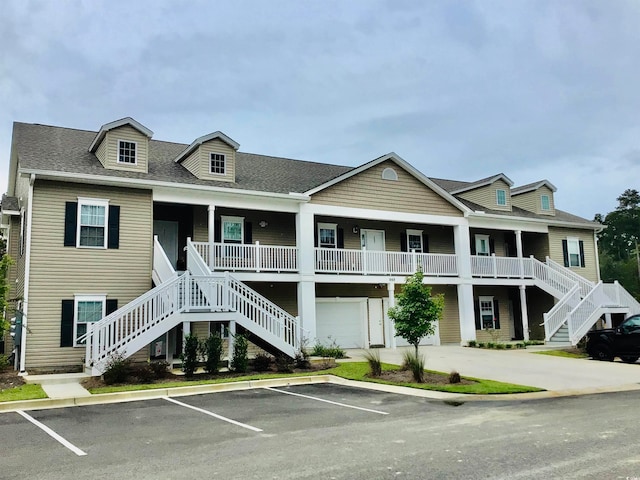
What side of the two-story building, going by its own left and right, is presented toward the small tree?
front

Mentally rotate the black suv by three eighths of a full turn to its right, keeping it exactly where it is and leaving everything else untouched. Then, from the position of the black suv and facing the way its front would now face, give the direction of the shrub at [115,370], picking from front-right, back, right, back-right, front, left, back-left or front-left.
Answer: back

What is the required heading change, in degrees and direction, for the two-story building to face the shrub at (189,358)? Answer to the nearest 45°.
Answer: approximately 45° to its right

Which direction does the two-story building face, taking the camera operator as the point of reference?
facing the viewer and to the right of the viewer

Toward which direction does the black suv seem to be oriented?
to the viewer's left

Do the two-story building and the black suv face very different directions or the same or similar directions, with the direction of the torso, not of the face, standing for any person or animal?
very different directions
